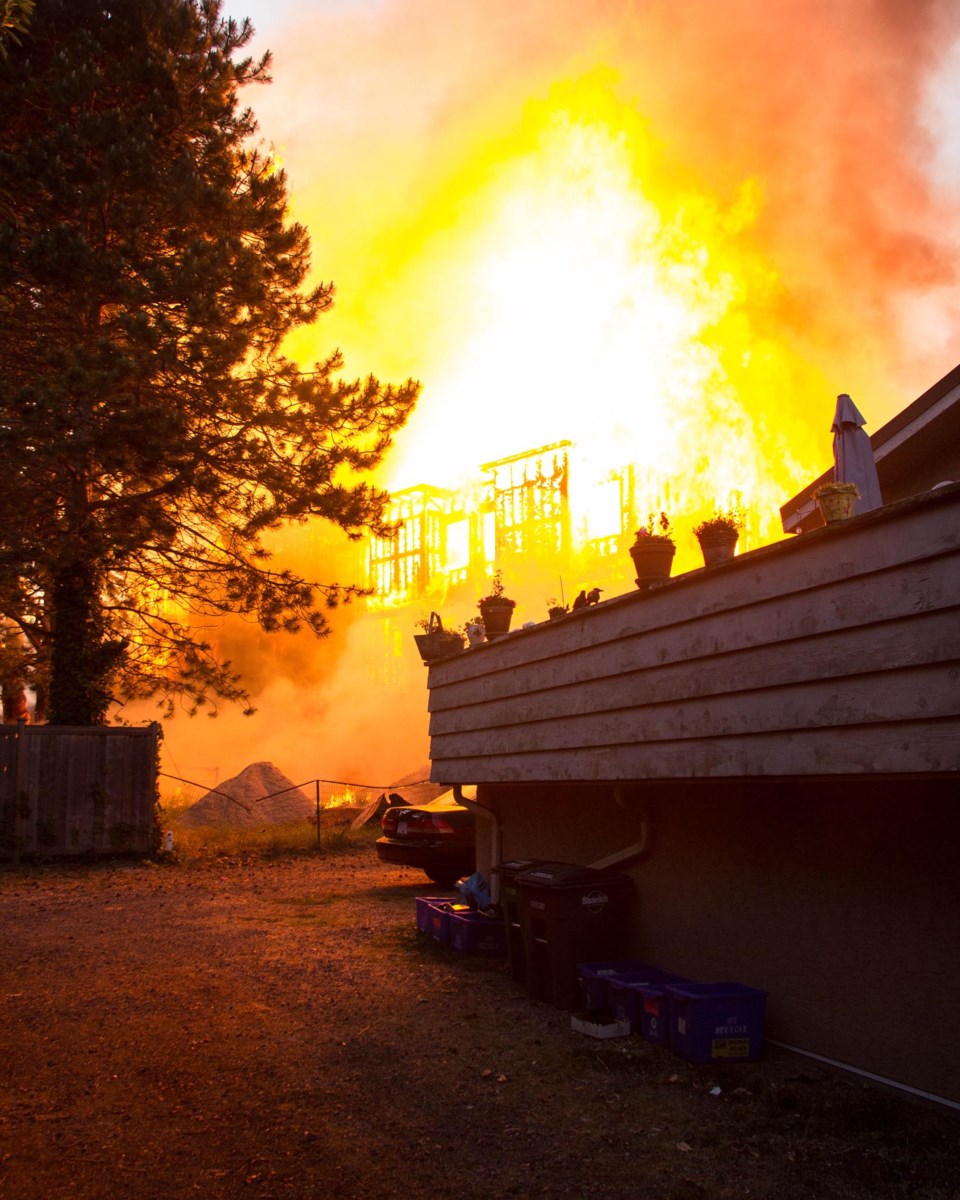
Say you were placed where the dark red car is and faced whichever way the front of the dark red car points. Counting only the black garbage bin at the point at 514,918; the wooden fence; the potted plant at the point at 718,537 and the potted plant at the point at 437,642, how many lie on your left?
1

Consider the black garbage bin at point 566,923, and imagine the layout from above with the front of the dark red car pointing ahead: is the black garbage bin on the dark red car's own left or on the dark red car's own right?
on the dark red car's own right

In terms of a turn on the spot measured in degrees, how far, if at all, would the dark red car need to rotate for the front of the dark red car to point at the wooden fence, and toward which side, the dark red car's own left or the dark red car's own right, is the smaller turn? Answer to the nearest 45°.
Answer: approximately 90° to the dark red car's own left

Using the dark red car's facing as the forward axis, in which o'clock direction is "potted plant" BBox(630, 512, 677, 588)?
The potted plant is roughly at 4 o'clock from the dark red car.

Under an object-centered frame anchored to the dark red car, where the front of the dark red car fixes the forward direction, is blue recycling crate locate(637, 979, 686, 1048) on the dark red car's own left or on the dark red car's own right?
on the dark red car's own right

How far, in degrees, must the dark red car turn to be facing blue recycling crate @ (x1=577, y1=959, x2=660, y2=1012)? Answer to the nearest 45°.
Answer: approximately 135° to its right

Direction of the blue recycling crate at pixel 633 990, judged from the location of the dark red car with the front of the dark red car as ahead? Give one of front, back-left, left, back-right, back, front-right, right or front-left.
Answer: back-right

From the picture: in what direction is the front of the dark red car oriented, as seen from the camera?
facing away from the viewer and to the right of the viewer

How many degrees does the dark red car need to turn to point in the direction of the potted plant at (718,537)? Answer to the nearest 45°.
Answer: approximately 135° to its right

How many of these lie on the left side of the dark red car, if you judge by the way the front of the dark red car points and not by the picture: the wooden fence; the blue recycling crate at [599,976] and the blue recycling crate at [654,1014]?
1

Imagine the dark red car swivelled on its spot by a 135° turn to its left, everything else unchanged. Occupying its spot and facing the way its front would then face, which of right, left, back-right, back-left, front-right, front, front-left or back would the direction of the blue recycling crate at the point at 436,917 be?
left

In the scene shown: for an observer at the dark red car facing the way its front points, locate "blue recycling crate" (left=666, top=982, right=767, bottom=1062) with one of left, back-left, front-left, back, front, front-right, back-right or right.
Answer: back-right

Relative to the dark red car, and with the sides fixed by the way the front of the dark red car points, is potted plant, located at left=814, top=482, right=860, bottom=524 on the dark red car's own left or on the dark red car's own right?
on the dark red car's own right

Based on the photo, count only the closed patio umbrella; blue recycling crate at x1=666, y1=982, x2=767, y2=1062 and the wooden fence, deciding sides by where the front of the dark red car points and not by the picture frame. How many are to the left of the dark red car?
1

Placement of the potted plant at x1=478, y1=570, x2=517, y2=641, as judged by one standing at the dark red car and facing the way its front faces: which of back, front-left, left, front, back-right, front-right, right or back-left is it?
back-right
